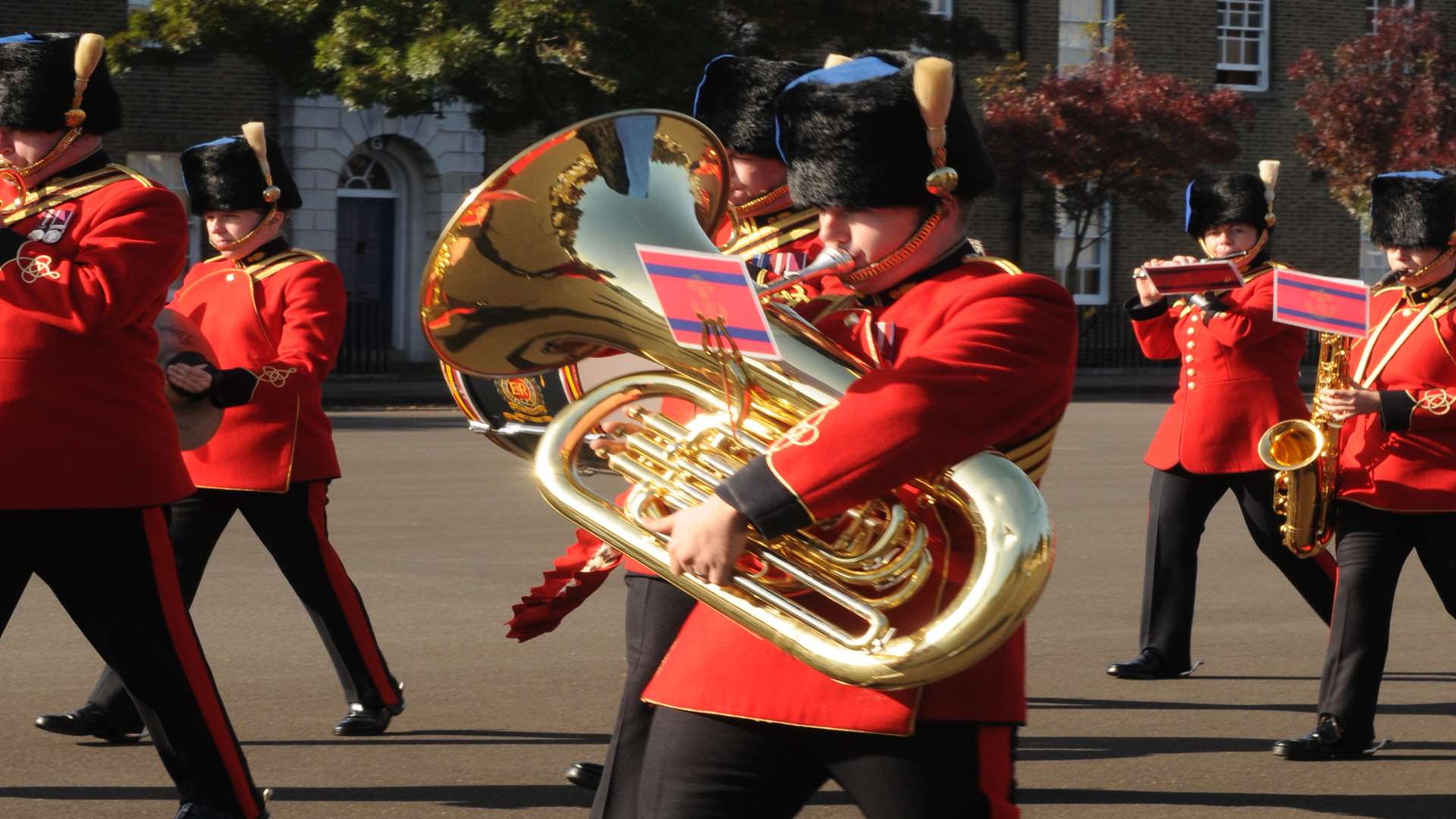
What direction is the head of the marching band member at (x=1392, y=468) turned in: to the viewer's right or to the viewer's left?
to the viewer's left

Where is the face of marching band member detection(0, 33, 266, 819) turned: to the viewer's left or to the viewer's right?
to the viewer's left

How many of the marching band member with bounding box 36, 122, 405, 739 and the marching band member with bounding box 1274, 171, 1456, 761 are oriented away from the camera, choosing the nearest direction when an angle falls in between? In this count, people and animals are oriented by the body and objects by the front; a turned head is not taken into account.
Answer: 0

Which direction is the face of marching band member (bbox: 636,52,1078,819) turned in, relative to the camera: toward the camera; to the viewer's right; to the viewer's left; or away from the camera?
to the viewer's left

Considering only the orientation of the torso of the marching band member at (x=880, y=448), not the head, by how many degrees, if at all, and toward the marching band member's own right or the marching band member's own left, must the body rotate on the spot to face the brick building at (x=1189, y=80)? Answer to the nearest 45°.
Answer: approximately 135° to the marching band member's own right
